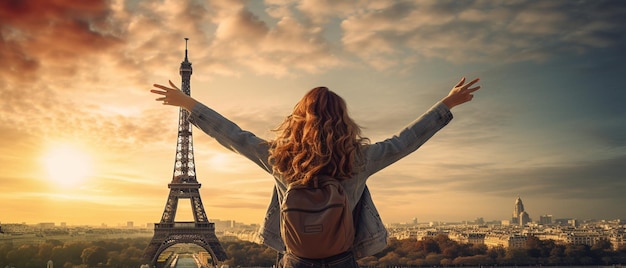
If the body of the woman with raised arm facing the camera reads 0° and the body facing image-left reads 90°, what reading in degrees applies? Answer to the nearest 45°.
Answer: approximately 180°

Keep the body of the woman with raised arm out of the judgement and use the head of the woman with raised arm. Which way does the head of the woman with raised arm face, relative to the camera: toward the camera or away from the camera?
away from the camera
